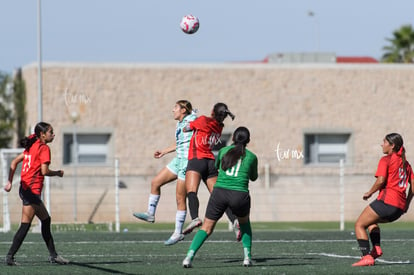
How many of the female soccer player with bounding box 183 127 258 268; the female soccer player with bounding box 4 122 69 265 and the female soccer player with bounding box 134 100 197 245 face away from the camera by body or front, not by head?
1

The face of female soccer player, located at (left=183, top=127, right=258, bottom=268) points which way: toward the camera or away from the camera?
away from the camera

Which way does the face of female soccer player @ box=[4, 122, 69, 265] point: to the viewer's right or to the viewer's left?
to the viewer's right

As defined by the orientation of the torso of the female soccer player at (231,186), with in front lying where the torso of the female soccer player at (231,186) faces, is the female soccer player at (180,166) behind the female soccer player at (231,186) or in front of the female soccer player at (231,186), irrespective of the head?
in front

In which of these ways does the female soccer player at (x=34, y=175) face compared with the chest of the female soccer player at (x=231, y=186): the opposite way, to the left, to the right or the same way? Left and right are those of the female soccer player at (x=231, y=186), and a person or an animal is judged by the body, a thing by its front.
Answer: to the right

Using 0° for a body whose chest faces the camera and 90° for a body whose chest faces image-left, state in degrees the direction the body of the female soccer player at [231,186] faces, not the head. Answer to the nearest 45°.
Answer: approximately 180°

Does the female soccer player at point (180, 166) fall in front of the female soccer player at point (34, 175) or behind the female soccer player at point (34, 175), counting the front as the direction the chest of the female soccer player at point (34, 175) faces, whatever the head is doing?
in front

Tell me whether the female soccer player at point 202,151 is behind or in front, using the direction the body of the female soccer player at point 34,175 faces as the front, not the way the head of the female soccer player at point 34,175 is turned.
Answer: in front
